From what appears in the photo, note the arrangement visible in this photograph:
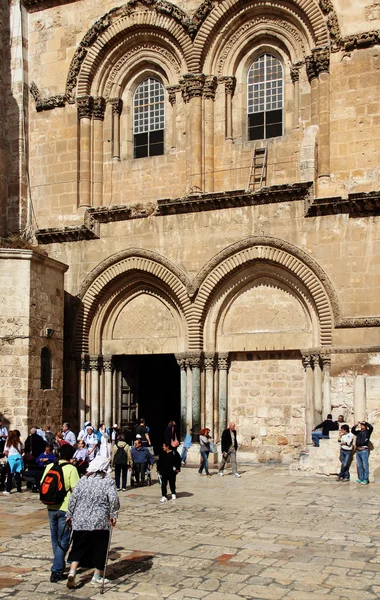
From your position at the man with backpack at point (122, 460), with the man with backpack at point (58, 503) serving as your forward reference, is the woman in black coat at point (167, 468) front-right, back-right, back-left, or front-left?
front-left

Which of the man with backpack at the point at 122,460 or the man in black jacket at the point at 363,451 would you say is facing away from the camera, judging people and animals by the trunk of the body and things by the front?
the man with backpack

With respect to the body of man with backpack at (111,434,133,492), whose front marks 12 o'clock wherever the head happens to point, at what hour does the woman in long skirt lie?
The woman in long skirt is roughly at 6 o'clock from the man with backpack.

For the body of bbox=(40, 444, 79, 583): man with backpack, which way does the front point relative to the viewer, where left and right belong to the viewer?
facing away from the viewer and to the right of the viewer

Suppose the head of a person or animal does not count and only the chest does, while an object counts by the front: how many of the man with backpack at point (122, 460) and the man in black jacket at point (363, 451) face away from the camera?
1

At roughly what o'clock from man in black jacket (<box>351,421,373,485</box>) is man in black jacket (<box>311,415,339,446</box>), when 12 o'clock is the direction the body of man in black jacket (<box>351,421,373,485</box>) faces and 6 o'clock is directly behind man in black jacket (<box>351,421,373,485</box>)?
man in black jacket (<box>311,415,339,446</box>) is roughly at 3 o'clock from man in black jacket (<box>351,421,373,485</box>).

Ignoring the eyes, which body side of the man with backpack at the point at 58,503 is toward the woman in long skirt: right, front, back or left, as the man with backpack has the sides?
right

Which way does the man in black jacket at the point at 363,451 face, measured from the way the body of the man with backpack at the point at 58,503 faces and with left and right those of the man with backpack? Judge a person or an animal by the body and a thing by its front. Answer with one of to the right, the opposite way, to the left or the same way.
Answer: the opposite way

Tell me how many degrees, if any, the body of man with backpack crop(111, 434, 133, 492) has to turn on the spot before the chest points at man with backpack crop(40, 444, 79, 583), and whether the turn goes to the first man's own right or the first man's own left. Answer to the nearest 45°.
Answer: approximately 180°

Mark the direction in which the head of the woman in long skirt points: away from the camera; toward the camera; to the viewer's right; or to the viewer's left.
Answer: away from the camera

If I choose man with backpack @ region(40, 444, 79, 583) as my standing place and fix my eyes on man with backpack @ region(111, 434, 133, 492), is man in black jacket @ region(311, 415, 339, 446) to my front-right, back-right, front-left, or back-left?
front-right

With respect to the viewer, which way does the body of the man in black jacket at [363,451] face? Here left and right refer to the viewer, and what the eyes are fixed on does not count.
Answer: facing the viewer and to the left of the viewer

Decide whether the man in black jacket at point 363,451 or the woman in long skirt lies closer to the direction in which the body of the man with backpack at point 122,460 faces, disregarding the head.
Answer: the man in black jacket

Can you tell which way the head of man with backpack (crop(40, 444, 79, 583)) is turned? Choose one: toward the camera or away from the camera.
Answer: away from the camera

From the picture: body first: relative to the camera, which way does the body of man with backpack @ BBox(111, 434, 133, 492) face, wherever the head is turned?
away from the camera
